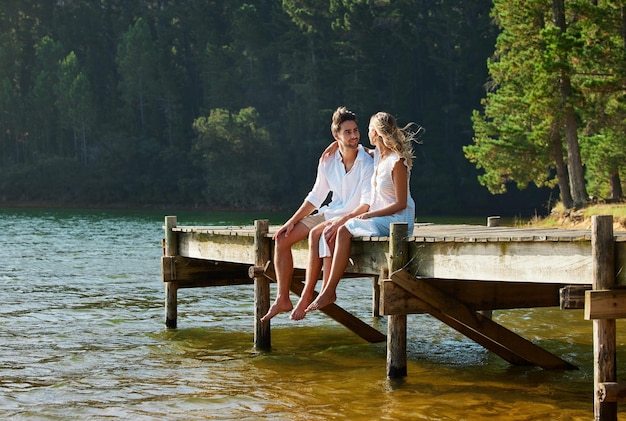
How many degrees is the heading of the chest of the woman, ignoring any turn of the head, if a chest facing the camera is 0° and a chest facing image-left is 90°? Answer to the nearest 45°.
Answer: approximately 90°

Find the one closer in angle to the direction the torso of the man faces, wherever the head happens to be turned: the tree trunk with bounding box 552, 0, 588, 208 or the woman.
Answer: the woman

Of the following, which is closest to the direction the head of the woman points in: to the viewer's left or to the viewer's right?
to the viewer's left

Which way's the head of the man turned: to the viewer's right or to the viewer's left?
to the viewer's right

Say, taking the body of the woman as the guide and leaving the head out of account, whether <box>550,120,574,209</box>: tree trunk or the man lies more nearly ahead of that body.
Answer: the man

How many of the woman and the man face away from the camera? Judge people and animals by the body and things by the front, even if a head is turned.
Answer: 0
